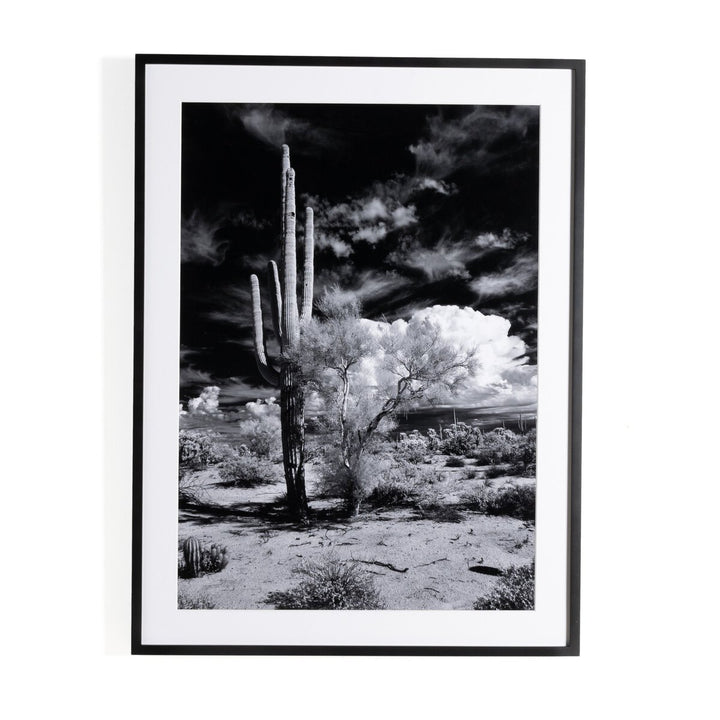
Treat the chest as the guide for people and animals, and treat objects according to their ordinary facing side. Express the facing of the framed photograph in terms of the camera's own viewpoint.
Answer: facing the viewer
